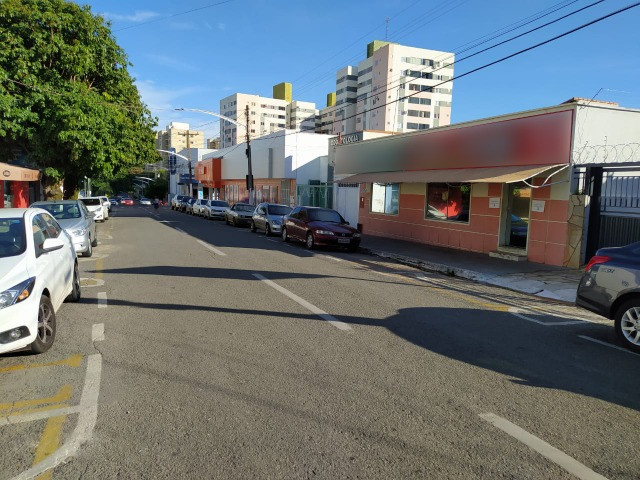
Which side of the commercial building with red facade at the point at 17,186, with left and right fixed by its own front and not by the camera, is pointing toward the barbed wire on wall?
front

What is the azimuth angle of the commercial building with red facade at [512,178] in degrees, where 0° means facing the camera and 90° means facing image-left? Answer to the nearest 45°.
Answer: approximately 45°

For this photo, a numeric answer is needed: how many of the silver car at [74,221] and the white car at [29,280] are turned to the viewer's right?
0

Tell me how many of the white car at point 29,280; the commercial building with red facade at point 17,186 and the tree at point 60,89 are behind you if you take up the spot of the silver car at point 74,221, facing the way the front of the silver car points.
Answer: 2

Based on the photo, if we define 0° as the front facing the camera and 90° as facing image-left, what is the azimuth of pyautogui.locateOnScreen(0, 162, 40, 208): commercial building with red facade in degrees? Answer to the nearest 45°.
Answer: approximately 315°

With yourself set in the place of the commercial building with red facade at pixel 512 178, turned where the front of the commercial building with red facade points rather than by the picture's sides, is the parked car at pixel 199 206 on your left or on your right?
on your right

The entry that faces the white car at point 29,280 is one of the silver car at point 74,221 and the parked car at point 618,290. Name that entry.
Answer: the silver car

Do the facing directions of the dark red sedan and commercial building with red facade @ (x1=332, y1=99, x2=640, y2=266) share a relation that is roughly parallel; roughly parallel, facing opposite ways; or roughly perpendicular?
roughly perpendicular

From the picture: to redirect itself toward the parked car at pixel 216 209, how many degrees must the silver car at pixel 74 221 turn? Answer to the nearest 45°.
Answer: approximately 135° to its left

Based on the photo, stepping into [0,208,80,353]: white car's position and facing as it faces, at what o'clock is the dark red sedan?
The dark red sedan is roughly at 6 o'clock from the white car.

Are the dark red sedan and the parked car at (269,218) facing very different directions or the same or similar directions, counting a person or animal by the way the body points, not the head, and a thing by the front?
same or similar directions

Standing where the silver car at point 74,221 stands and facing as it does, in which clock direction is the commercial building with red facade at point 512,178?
The commercial building with red facade is roughly at 10 o'clock from the silver car.

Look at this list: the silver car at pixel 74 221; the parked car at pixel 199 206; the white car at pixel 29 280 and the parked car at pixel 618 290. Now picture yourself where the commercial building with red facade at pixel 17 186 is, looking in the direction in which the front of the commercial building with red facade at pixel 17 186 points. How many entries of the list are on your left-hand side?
1

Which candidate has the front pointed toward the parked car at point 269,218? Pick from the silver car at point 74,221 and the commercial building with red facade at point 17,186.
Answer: the commercial building with red facade

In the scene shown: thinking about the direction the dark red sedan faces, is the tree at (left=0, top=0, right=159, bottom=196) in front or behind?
behind
